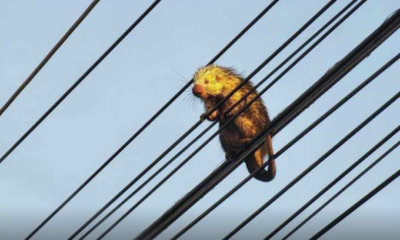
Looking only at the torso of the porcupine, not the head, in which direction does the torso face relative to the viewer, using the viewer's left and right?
facing to the left of the viewer
